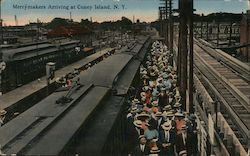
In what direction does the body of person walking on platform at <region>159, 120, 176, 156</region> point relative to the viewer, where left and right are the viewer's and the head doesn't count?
facing the viewer

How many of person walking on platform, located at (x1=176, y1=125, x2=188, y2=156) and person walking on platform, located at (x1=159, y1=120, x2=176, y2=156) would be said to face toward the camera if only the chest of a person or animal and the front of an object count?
2

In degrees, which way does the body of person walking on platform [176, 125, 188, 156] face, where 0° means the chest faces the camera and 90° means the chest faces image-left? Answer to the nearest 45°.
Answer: approximately 0°
